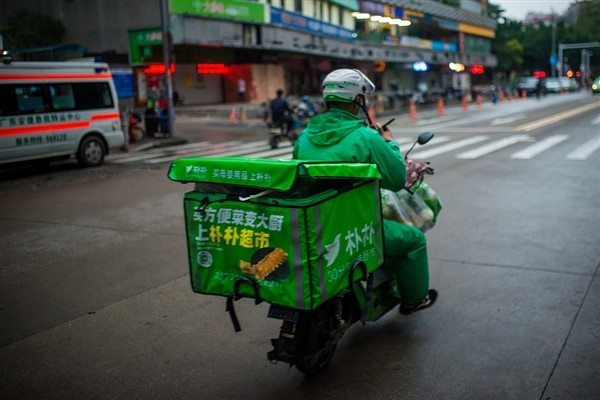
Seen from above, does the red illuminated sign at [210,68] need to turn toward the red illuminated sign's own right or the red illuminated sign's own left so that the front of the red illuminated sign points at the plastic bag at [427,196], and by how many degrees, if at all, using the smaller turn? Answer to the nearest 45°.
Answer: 0° — it already faces it

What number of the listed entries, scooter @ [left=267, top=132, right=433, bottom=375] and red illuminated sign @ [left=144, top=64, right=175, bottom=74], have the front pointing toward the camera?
1

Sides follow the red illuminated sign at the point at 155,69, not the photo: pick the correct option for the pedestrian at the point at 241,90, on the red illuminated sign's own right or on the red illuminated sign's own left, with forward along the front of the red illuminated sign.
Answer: on the red illuminated sign's own left

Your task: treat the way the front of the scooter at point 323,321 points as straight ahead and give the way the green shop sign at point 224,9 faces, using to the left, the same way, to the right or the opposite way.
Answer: to the right

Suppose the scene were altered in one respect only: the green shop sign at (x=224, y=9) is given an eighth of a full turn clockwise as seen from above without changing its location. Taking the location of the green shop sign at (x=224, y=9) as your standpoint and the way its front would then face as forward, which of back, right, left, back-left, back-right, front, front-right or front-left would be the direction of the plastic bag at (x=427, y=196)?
front

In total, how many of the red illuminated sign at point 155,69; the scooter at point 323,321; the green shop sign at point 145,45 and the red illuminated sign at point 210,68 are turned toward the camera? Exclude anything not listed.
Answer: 3

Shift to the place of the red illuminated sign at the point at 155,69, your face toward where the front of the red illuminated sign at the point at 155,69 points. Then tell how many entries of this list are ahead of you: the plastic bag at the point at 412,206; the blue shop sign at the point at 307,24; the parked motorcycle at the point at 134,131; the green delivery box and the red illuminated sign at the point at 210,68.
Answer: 3

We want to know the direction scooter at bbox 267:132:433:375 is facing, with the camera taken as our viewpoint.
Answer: facing away from the viewer and to the right of the viewer

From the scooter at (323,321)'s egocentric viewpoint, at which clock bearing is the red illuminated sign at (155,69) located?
The red illuminated sign is roughly at 10 o'clock from the scooter.

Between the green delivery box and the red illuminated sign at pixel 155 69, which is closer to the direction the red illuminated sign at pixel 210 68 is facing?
the green delivery box

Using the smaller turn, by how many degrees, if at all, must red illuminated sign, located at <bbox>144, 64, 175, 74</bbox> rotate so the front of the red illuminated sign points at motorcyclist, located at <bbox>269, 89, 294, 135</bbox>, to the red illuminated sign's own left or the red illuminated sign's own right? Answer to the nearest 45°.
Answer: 0° — it already faces them

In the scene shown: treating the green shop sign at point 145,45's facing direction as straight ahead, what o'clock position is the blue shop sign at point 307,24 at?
The blue shop sign is roughly at 8 o'clock from the green shop sign.

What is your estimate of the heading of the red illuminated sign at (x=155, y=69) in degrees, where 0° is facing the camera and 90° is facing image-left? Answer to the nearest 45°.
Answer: approximately 0°

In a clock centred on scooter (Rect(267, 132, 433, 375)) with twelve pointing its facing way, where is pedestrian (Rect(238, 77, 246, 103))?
The pedestrian is roughly at 10 o'clock from the scooter.

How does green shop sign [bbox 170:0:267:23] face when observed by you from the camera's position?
facing the viewer and to the right of the viewer

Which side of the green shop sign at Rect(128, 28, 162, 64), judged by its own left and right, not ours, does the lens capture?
front
